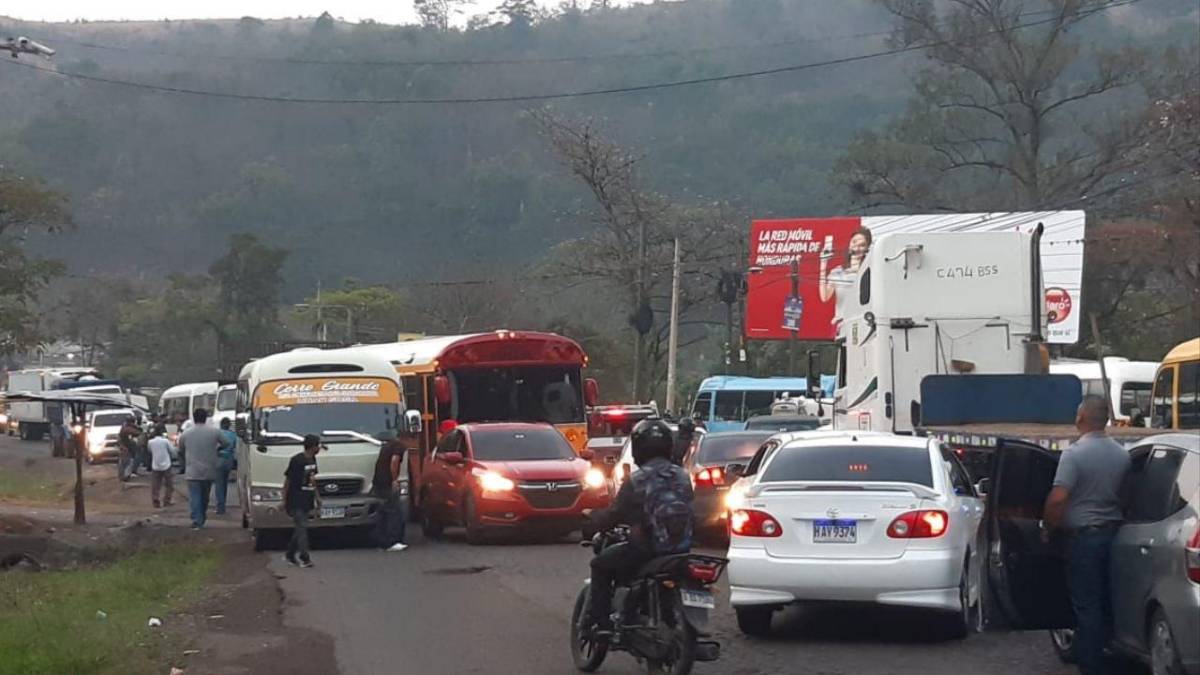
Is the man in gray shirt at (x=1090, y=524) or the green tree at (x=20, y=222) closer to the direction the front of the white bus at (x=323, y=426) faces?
the man in gray shirt

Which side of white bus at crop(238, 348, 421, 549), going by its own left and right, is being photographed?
front

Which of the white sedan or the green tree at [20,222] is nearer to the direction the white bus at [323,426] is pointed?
the white sedan

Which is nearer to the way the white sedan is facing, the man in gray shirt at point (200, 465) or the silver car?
the man in gray shirt

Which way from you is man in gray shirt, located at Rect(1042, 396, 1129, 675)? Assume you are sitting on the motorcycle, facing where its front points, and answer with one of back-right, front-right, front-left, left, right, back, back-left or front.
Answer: back-right

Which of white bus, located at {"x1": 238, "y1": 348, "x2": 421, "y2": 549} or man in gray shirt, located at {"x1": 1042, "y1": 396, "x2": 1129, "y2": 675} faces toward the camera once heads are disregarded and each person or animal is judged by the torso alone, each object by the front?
the white bus

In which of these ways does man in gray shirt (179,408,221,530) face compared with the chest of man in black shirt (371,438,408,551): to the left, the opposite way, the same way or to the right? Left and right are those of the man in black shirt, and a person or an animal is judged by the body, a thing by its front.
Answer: to the left

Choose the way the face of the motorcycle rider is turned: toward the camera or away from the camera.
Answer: away from the camera

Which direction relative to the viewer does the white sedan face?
away from the camera

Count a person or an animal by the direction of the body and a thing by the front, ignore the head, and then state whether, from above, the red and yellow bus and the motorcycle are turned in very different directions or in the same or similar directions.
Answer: very different directions

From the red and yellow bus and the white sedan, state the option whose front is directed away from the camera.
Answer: the white sedan

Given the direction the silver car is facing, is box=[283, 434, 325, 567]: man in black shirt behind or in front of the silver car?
in front
